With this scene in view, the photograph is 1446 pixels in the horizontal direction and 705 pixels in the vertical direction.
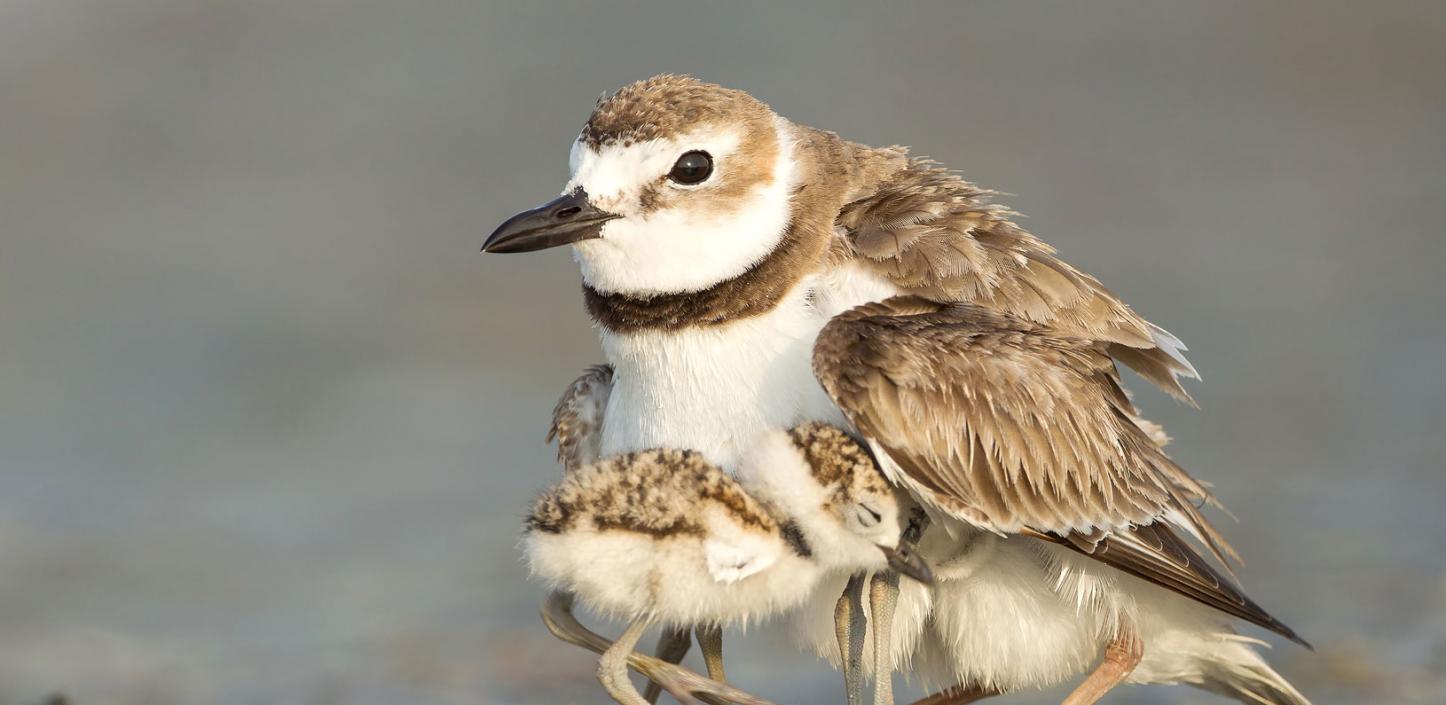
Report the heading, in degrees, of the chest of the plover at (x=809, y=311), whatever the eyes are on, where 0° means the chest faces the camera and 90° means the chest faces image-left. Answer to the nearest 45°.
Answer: approximately 45°

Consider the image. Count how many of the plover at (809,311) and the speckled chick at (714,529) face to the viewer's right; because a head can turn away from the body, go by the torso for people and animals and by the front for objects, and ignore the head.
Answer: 1

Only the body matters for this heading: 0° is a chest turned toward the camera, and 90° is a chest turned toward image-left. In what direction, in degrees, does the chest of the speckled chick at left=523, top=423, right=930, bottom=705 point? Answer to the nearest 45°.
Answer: approximately 270°
